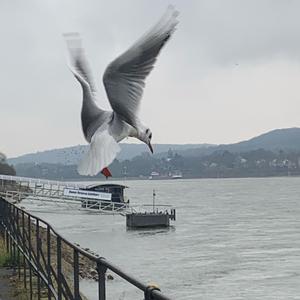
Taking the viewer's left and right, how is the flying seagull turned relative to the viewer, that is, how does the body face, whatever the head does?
facing away from the viewer and to the right of the viewer
